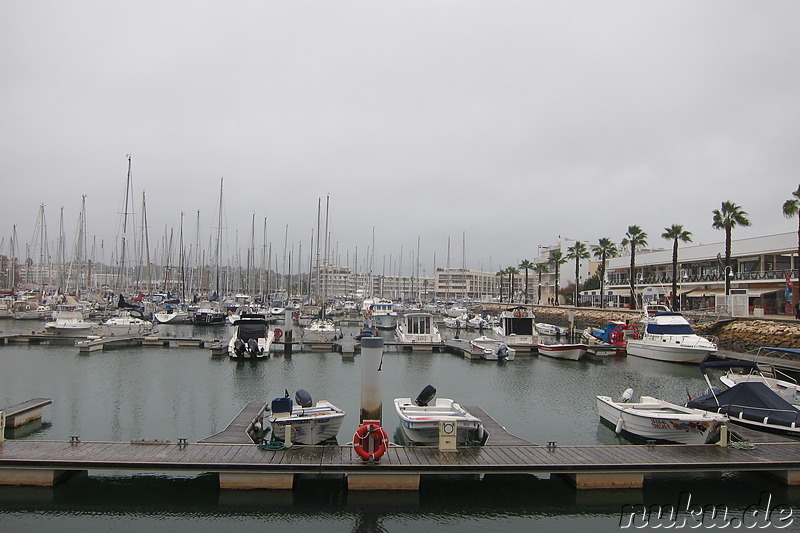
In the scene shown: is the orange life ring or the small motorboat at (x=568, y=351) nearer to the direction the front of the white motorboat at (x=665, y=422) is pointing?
the orange life ring

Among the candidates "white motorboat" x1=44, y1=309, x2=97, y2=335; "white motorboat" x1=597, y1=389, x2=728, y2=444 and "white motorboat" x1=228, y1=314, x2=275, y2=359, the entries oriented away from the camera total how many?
1

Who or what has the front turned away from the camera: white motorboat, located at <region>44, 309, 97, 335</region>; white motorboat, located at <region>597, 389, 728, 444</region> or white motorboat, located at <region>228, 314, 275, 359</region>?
white motorboat, located at <region>228, 314, 275, 359</region>

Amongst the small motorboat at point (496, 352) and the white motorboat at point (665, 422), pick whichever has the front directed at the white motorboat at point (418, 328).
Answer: the small motorboat

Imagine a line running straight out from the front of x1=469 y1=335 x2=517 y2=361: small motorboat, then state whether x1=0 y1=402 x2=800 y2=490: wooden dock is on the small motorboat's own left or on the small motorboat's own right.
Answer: on the small motorboat's own left

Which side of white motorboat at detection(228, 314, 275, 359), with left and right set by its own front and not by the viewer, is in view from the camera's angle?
back

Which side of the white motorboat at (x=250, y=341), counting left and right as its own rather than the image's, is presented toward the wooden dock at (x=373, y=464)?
back

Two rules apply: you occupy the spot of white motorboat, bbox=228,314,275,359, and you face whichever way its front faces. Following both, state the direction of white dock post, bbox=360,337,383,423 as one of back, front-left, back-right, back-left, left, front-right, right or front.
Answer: back

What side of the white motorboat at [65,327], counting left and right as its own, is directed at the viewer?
left

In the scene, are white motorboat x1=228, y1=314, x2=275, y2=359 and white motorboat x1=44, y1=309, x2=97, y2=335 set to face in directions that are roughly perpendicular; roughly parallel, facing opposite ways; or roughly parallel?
roughly perpendicular

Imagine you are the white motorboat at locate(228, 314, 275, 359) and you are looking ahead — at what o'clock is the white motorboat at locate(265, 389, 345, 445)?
the white motorboat at locate(265, 389, 345, 445) is roughly at 6 o'clock from the white motorboat at locate(228, 314, 275, 359).

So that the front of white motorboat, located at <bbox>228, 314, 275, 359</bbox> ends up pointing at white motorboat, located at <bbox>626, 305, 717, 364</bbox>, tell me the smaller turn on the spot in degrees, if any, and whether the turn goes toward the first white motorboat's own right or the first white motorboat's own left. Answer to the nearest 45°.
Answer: approximately 90° to the first white motorboat's own right

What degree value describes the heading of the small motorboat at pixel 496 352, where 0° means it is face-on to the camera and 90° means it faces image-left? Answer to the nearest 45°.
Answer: approximately 135°

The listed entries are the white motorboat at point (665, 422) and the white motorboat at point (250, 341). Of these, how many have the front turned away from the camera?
1
